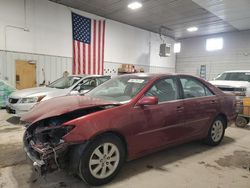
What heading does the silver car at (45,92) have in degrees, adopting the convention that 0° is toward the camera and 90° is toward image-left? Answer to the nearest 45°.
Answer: approximately 45°

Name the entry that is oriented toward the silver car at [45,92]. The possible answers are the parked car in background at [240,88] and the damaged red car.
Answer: the parked car in background

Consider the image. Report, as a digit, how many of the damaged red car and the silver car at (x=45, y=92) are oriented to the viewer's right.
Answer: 0

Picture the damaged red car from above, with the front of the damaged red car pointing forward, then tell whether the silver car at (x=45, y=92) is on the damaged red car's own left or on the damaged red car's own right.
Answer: on the damaged red car's own right

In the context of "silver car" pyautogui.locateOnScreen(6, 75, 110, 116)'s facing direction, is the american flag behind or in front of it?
behind

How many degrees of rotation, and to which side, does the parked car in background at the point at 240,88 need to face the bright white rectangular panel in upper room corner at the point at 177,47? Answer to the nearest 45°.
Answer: approximately 90° to its right

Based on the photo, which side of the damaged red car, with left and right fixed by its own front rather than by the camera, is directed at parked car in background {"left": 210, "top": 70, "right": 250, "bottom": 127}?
back

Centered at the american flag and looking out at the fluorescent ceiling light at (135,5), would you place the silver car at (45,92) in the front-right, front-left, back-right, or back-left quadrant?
front-right

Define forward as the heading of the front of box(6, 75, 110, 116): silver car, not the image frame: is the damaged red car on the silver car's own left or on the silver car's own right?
on the silver car's own left

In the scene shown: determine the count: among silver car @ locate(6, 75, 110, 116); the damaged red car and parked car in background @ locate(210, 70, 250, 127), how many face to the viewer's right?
0

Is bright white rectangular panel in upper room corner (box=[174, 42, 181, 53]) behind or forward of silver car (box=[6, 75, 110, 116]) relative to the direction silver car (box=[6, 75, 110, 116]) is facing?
behind

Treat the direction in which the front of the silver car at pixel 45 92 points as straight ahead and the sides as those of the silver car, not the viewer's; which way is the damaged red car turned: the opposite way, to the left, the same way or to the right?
the same way

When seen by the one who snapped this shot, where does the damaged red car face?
facing the viewer and to the left of the viewer

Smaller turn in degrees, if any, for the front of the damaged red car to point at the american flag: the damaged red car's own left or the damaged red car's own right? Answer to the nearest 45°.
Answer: approximately 135° to the damaged red car's own right

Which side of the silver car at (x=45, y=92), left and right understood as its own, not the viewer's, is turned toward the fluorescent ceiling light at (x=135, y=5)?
back
